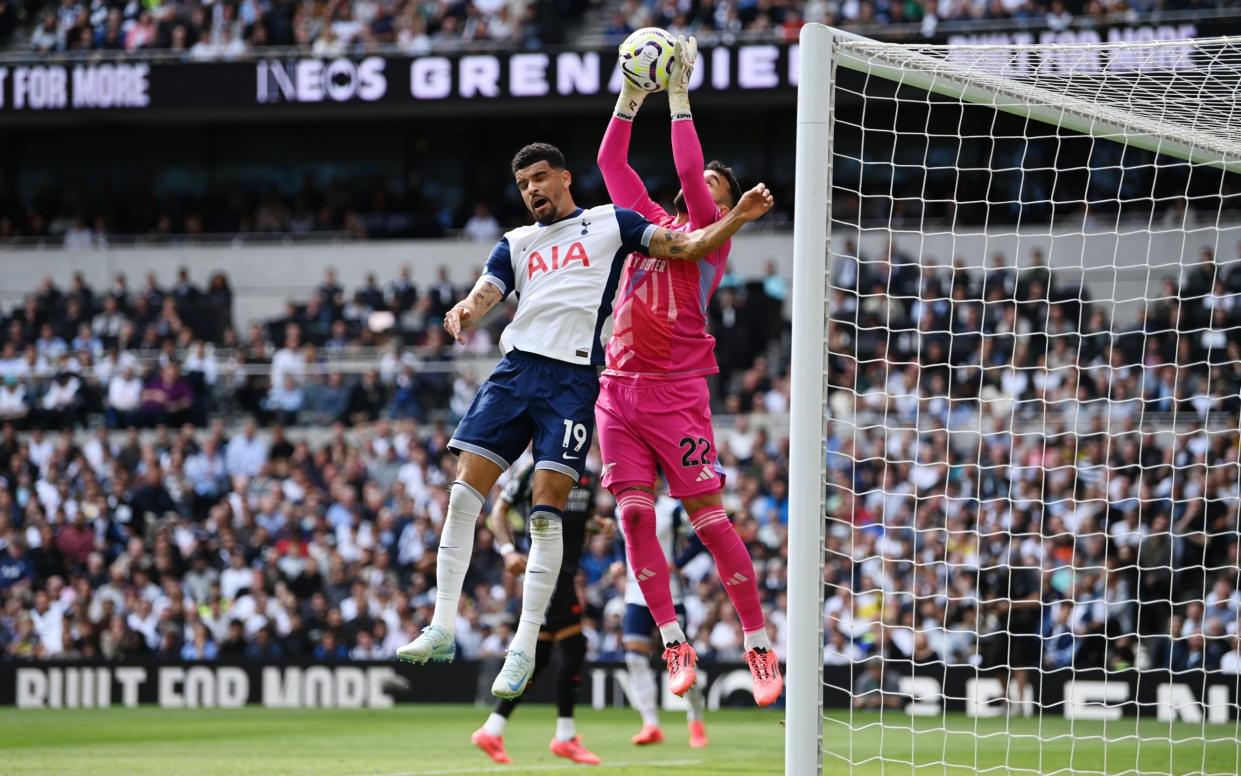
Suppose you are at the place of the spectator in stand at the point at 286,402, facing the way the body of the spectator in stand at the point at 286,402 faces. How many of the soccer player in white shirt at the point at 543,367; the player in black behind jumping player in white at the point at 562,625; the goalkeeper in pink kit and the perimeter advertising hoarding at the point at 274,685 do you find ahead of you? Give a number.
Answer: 4

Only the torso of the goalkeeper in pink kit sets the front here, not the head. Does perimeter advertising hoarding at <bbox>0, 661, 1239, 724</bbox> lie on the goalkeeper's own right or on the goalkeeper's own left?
on the goalkeeper's own right

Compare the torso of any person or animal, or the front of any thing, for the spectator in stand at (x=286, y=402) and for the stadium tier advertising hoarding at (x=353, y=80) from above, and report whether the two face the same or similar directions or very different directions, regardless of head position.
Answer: same or similar directions

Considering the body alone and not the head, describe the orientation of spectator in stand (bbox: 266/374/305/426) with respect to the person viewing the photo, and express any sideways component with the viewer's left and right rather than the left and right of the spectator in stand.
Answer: facing the viewer

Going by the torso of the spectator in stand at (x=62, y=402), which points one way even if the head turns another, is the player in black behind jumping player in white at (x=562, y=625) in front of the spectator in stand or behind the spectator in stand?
in front

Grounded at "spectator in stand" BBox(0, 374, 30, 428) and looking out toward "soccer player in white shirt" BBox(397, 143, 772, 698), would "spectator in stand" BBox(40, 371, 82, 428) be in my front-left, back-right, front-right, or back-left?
front-left

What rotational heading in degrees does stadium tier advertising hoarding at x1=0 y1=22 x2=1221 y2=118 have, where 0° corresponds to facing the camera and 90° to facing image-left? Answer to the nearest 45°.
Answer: approximately 0°

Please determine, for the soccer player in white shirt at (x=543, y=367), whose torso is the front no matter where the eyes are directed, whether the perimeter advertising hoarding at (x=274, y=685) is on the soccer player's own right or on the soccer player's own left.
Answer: on the soccer player's own right

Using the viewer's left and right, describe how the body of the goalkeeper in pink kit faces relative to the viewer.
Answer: facing the viewer and to the left of the viewer

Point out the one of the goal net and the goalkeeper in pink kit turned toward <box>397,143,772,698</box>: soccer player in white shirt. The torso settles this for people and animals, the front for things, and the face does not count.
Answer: the goalkeeper in pink kit

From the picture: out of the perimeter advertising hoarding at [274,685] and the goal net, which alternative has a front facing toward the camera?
the perimeter advertising hoarding

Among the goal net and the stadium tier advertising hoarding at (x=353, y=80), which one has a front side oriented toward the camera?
the stadium tier advertising hoarding

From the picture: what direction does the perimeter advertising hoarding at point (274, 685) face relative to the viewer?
toward the camera

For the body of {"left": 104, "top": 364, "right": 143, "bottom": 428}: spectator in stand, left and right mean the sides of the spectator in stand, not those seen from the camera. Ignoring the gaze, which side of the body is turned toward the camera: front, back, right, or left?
front
